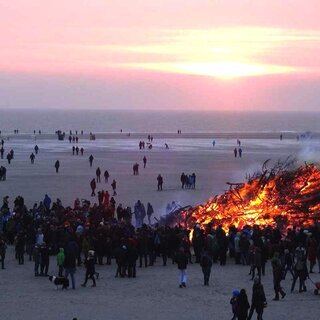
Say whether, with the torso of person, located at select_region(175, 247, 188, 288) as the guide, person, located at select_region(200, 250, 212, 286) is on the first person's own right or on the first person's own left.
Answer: on the first person's own right

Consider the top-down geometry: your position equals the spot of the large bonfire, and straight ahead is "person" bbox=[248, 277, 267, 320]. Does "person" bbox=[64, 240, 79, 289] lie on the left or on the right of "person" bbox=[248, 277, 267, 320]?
right

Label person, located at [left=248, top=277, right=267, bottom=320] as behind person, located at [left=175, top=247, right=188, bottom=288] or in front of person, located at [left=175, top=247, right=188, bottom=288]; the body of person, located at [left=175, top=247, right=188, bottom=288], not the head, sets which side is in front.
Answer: behind

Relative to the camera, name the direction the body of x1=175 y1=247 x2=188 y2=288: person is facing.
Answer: away from the camera

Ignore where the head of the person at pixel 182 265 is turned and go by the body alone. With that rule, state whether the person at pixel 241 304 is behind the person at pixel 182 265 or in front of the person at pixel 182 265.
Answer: behind

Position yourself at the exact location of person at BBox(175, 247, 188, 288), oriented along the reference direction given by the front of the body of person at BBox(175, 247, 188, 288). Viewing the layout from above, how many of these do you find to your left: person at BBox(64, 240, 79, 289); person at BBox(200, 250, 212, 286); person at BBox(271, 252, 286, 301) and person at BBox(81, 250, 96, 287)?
2

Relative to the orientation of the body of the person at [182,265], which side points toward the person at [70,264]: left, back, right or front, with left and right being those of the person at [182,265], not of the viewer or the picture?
left
